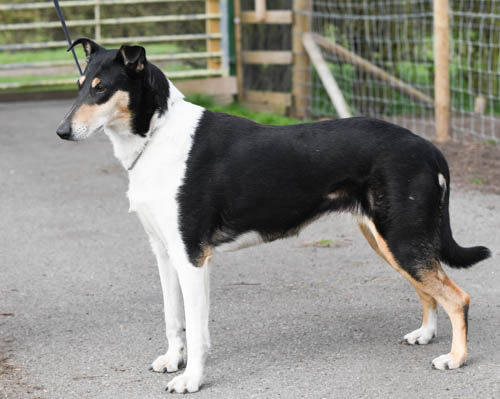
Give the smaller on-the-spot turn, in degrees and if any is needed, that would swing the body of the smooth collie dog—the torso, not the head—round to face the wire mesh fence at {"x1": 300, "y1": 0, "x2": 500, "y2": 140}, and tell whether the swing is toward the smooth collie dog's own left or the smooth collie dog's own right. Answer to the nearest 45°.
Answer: approximately 90° to the smooth collie dog's own right

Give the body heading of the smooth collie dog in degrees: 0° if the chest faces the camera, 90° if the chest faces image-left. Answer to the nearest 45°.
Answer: approximately 90°
